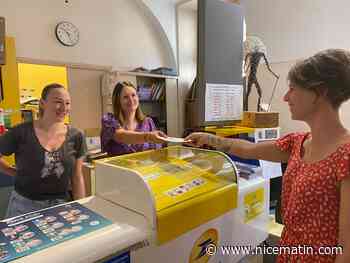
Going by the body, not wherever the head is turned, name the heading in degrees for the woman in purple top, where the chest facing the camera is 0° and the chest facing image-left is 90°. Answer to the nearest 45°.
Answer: approximately 315°

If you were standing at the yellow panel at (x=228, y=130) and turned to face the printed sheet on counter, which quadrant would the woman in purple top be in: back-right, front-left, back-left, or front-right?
front-right

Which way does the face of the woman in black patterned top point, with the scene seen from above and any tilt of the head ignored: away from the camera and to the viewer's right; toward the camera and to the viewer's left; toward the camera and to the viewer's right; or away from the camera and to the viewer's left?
toward the camera and to the viewer's right

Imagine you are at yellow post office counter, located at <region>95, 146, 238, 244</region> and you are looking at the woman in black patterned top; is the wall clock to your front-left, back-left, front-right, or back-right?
front-right

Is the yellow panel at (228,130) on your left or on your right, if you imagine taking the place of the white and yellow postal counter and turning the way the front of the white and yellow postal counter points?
on your left

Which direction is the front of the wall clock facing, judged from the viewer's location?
facing the viewer and to the right of the viewer

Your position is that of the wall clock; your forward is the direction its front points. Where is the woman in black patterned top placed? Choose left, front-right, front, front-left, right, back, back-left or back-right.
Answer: front-right

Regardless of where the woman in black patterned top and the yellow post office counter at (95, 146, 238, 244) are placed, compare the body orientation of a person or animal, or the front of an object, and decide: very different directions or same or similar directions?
same or similar directions

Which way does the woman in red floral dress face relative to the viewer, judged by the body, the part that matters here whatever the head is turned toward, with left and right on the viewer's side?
facing the viewer and to the left of the viewer

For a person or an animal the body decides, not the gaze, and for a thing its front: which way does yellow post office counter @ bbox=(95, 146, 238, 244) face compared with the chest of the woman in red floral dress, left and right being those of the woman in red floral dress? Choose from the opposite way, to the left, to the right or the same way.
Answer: to the left

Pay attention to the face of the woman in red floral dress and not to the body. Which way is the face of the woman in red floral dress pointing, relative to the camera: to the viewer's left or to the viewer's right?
to the viewer's left
